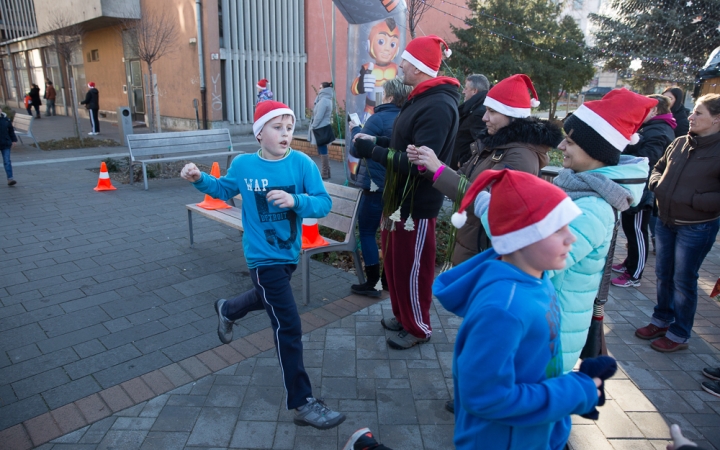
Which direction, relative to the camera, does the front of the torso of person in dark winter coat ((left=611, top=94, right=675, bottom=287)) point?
to the viewer's left

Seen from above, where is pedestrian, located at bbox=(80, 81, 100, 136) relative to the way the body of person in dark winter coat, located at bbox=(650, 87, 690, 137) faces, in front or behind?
in front

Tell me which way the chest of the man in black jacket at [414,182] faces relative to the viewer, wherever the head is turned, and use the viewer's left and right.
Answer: facing to the left of the viewer

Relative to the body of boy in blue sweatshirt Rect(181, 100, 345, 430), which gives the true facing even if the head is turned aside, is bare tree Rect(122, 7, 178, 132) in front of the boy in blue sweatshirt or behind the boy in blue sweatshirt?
behind

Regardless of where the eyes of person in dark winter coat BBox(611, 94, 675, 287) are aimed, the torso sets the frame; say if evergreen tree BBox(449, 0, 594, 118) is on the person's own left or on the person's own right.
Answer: on the person's own right

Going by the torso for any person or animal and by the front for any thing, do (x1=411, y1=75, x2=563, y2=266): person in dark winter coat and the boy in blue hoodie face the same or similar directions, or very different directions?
very different directions

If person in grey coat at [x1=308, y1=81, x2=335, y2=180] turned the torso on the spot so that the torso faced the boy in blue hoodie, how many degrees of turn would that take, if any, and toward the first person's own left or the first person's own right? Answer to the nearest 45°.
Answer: approximately 90° to the first person's own left

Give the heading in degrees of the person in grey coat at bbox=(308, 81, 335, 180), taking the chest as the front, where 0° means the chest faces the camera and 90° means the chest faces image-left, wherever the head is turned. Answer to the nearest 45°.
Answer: approximately 90°

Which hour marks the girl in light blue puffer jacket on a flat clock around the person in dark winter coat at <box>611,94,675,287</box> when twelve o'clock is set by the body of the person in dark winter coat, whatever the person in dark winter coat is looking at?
The girl in light blue puffer jacket is roughly at 9 o'clock from the person in dark winter coat.

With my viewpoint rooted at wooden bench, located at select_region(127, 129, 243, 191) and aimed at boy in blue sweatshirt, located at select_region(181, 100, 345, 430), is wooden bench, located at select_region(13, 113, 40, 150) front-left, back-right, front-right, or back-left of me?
back-right

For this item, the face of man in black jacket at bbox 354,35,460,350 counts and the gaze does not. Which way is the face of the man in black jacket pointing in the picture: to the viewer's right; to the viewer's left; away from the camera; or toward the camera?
to the viewer's left

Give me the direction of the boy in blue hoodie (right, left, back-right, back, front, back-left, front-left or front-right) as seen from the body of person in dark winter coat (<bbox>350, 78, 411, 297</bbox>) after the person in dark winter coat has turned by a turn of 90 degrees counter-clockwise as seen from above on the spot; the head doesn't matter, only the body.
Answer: front

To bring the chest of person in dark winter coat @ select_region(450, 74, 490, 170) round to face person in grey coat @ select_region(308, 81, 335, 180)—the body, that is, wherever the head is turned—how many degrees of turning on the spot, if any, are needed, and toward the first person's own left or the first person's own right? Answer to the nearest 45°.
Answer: approximately 45° to the first person's own right
